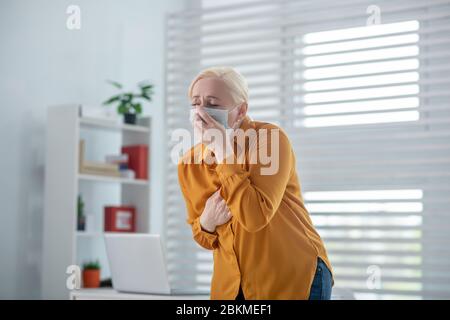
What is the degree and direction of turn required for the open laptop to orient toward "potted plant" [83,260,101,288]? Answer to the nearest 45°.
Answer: approximately 45° to its left

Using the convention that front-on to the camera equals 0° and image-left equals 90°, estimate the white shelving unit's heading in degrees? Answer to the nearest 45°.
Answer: approximately 315°

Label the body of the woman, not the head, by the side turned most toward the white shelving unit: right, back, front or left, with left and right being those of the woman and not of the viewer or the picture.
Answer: right

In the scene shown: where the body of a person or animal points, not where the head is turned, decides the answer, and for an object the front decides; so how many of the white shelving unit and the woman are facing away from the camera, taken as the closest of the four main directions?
0

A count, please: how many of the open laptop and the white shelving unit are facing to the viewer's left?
0

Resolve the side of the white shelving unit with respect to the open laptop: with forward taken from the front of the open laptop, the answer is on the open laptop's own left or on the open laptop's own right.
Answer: on the open laptop's own left

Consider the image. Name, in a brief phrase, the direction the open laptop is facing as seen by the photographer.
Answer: facing away from the viewer and to the right of the viewer

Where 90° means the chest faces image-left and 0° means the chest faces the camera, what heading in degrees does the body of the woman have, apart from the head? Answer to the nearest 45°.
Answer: approximately 45°

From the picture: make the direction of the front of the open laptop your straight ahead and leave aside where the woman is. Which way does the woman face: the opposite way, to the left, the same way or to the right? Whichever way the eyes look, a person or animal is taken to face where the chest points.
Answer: the opposite way

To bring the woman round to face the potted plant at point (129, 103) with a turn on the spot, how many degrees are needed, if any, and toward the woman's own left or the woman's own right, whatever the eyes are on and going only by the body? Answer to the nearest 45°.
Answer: approximately 135° to the woman's own right
